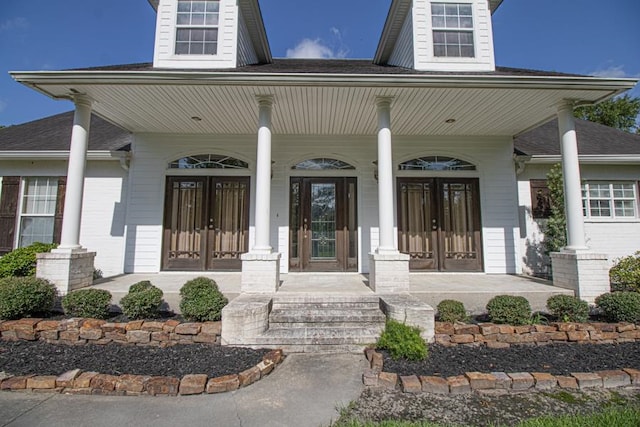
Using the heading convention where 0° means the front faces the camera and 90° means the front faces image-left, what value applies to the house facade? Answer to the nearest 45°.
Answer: approximately 0°

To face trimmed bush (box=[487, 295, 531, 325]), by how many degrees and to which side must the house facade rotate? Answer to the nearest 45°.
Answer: approximately 45° to its left

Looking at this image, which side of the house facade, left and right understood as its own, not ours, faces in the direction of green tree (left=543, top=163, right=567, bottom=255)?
left

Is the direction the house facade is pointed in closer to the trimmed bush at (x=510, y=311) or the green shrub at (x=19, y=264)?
the trimmed bush

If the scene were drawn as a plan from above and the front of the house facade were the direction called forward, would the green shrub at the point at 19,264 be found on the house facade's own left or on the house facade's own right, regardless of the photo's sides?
on the house facade's own right

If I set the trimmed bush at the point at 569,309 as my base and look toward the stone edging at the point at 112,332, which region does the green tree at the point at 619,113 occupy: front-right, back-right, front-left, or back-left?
back-right

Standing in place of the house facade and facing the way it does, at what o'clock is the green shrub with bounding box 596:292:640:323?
The green shrub is roughly at 10 o'clock from the house facade.

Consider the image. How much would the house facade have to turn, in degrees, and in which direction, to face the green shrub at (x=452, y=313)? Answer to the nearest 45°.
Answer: approximately 45° to its left

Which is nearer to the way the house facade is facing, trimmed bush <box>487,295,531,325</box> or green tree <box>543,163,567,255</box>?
the trimmed bush

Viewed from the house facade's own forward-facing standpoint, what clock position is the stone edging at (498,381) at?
The stone edging is roughly at 11 o'clock from the house facade.

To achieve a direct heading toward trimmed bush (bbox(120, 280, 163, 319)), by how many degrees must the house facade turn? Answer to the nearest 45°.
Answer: approximately 45° to its right
